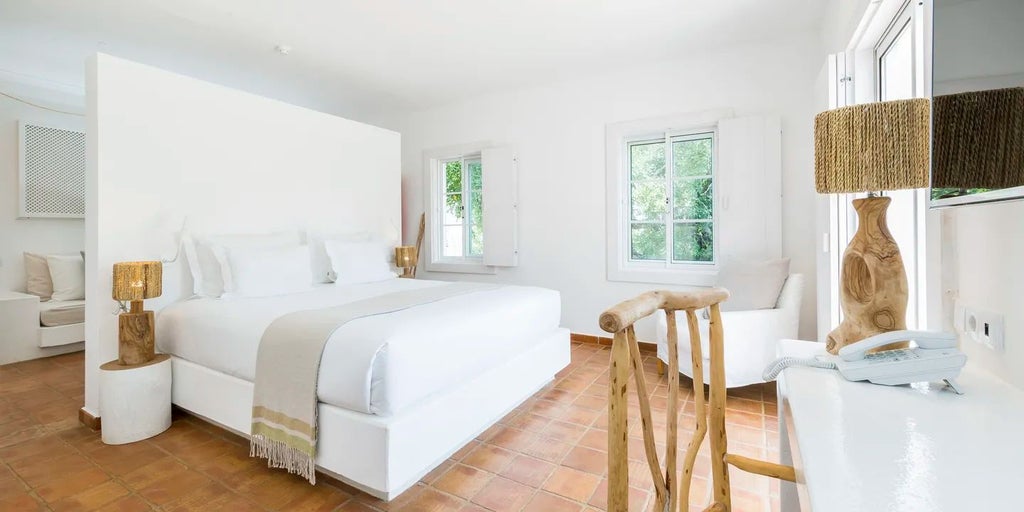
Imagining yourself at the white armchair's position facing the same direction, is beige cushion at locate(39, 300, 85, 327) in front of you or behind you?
in front

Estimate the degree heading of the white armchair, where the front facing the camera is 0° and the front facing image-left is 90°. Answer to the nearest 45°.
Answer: approximately 45°

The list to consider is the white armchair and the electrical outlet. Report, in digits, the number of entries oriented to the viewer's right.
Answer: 0

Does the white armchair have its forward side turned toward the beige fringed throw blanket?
yes

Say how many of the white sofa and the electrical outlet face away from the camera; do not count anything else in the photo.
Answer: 0
